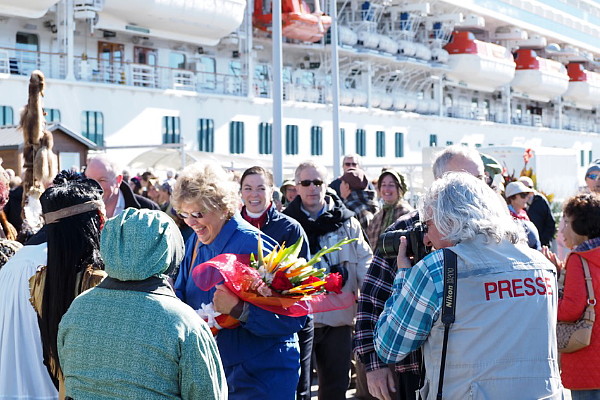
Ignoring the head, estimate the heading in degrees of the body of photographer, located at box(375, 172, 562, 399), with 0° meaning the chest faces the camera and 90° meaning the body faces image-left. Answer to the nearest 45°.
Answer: approximately 135°

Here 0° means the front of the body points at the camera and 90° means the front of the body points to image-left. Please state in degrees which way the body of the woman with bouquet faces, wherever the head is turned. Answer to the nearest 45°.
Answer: approximately 45°

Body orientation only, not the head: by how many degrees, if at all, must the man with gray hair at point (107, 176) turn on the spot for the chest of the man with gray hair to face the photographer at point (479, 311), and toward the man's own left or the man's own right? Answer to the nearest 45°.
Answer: approximately 90° to the man's own left

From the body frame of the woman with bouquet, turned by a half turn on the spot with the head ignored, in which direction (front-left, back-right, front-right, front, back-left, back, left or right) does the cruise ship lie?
front-left

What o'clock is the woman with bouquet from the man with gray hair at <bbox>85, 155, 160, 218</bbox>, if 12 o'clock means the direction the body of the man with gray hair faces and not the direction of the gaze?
The woman with bouquet is roughly at 10 o'clock from the man with gray hair.

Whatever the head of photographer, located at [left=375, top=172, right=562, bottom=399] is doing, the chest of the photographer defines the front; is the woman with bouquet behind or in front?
in front

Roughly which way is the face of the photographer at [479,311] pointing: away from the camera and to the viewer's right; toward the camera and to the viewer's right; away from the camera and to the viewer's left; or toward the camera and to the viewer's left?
away from the camera and to the viewer's left
